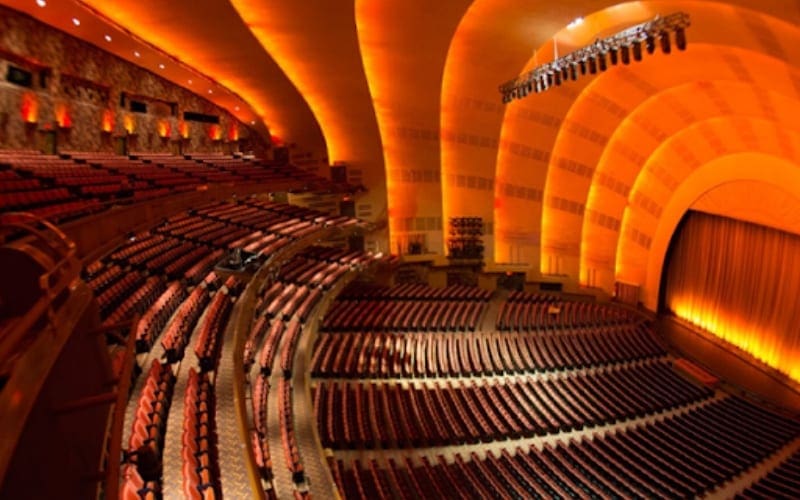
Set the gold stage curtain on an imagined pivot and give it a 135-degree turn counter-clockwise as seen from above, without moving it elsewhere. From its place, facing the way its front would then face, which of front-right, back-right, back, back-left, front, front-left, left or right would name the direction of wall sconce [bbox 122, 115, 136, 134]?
back-right

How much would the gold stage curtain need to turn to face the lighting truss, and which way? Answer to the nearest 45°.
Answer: approximately 45° to its left

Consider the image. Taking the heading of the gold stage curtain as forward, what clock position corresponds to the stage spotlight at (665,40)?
The stage spotlight is roughly at 11 o'clock from the gold stage curtain.

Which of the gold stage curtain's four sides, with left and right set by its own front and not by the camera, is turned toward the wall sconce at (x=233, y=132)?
front

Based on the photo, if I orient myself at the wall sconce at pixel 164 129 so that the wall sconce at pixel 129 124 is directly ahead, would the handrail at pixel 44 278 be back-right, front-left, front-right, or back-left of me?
front-left

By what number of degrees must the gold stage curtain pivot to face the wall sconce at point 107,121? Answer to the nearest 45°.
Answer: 0° — it already faces it

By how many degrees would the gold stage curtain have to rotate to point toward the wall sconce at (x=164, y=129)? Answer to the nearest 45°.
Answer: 0° — it already faces it

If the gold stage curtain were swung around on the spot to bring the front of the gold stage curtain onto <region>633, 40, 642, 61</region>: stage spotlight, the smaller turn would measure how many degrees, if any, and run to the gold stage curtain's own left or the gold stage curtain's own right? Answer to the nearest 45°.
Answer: approximately 45° to the gold stage curtain's own left

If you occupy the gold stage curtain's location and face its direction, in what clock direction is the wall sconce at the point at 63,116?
The wall sconce is roughly at 12 o'clock from the gold stage curtain.

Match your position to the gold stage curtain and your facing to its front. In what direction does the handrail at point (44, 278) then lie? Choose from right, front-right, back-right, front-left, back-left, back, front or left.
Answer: front-left

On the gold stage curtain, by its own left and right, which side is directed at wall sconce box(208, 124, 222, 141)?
front

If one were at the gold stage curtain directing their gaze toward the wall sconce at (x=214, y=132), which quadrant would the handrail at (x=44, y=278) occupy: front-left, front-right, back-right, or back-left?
front-left

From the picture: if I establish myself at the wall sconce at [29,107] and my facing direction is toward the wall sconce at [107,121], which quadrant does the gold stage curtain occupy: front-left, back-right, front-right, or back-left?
front-right
